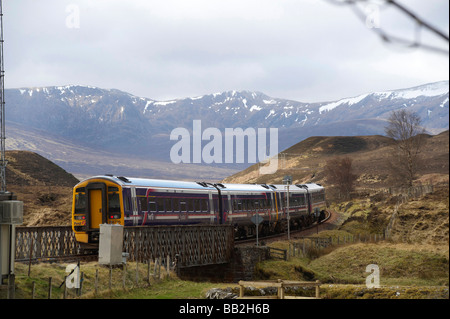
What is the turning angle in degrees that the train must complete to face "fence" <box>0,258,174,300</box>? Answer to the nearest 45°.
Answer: approximately 45° to its left

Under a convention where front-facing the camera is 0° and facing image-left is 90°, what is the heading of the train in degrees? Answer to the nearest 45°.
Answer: approximately 45°

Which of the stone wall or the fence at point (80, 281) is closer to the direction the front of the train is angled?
the fence
